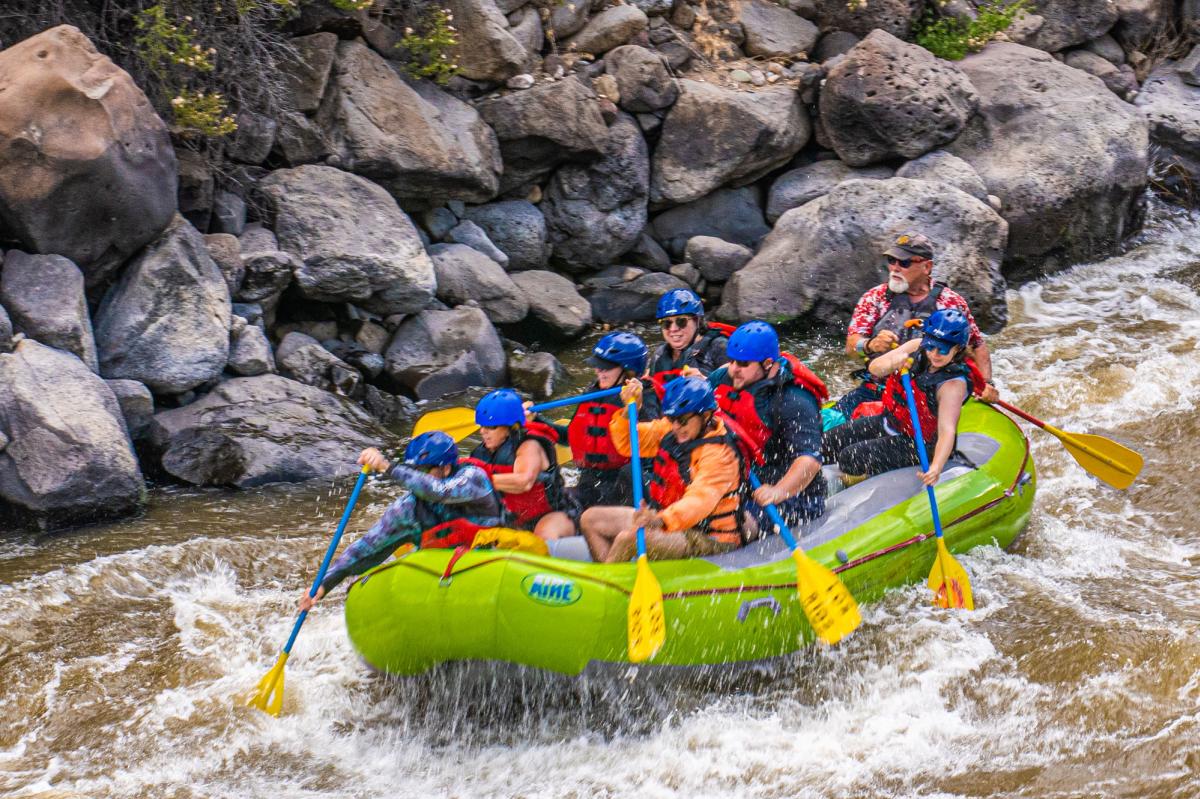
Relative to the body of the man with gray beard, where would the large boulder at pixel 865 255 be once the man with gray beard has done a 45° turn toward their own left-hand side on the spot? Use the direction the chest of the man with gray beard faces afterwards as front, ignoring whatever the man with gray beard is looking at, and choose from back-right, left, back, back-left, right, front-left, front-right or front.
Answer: back

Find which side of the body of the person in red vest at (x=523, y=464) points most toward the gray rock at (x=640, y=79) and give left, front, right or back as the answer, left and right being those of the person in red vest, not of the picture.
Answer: right

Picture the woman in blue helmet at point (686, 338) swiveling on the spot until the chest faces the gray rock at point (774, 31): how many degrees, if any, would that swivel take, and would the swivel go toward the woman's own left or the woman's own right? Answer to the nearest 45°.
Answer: approximately 135° to the woman's own right

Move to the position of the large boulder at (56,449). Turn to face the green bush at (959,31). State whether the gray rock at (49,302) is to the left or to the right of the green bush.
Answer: left

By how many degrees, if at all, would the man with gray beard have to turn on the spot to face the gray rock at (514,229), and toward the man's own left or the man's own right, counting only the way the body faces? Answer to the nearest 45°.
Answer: approximately 90° to the man's own right

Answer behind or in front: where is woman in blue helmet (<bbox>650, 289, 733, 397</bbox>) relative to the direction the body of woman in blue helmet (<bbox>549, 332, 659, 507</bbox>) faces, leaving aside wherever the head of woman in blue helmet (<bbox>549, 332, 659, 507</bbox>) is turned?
behind

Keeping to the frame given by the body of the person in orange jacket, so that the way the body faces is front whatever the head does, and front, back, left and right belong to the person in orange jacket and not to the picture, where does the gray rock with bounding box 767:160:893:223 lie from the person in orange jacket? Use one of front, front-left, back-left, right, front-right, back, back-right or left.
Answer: back-right

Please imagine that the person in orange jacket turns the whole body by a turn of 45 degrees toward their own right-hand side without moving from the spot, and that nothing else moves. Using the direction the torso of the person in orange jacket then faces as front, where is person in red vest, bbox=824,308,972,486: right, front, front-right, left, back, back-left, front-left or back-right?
back-right

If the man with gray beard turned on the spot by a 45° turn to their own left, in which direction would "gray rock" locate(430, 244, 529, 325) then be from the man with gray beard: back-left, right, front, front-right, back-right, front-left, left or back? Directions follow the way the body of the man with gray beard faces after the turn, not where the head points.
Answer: back-right

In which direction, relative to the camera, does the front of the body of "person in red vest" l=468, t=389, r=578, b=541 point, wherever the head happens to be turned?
to the viewer's left
